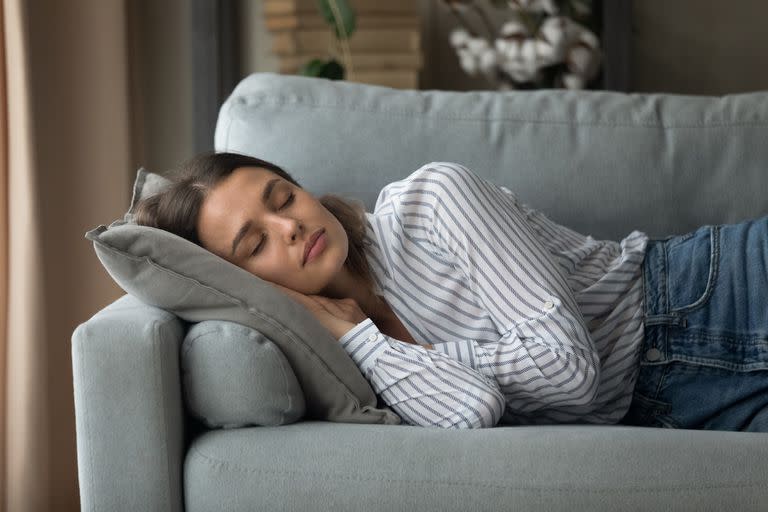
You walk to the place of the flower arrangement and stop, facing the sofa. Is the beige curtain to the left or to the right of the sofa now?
right

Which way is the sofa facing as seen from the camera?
toward the camera

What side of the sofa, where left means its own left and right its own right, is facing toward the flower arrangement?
back

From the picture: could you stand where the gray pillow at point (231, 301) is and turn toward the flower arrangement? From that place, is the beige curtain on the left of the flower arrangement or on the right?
left

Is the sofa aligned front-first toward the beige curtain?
no
